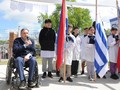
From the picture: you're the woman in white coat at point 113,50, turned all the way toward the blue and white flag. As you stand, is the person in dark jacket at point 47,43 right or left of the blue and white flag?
right

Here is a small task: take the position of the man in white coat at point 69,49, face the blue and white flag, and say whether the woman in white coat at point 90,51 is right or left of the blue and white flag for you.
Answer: left

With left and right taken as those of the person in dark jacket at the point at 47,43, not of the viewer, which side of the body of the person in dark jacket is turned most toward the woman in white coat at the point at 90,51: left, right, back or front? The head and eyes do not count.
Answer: left

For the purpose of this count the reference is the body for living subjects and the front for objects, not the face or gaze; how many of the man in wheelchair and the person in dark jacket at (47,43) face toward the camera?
2

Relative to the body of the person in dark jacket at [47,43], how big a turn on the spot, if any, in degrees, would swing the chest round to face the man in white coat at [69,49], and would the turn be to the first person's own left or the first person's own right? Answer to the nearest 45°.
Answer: approximately 45° to the first person's own left

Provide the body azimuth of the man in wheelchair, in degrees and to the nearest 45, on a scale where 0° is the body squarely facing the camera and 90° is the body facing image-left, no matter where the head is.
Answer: approximately 0°

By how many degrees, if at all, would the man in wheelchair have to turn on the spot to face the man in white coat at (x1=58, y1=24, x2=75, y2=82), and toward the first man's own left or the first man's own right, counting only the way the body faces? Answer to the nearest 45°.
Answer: approximately 135° to the first man's own left
